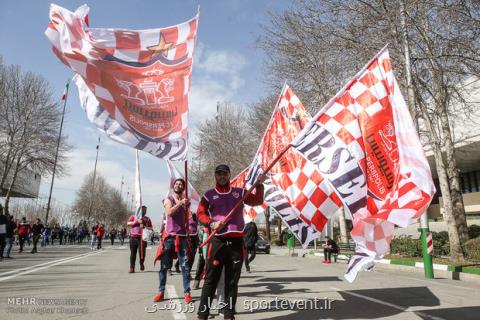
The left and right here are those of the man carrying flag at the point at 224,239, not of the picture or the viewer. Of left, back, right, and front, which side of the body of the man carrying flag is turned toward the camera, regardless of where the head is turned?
front

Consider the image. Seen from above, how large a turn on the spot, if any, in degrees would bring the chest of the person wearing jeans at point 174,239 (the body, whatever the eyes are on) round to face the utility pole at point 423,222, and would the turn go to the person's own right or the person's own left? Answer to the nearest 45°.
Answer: approximately 135° to the person's own left

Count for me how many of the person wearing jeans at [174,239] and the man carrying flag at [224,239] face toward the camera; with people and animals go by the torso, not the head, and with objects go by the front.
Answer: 2

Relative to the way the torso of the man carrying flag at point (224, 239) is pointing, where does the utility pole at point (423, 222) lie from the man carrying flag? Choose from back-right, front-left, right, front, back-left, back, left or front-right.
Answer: back-left

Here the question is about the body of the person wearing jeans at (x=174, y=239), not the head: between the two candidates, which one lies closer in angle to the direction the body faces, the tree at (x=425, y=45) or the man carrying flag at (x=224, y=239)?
the man carrying flag

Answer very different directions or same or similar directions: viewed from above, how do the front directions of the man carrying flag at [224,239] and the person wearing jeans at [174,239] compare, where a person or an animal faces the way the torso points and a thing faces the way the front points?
same or similar directions

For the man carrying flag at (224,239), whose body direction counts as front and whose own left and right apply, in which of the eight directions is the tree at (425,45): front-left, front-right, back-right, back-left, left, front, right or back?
back-left

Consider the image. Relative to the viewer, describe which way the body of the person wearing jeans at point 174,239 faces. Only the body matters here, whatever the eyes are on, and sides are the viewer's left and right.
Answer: facing the viewer

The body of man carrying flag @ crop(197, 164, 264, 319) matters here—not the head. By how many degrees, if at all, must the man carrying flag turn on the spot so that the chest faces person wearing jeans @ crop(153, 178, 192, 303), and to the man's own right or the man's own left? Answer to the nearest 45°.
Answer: approximately 135° to the man's own right
